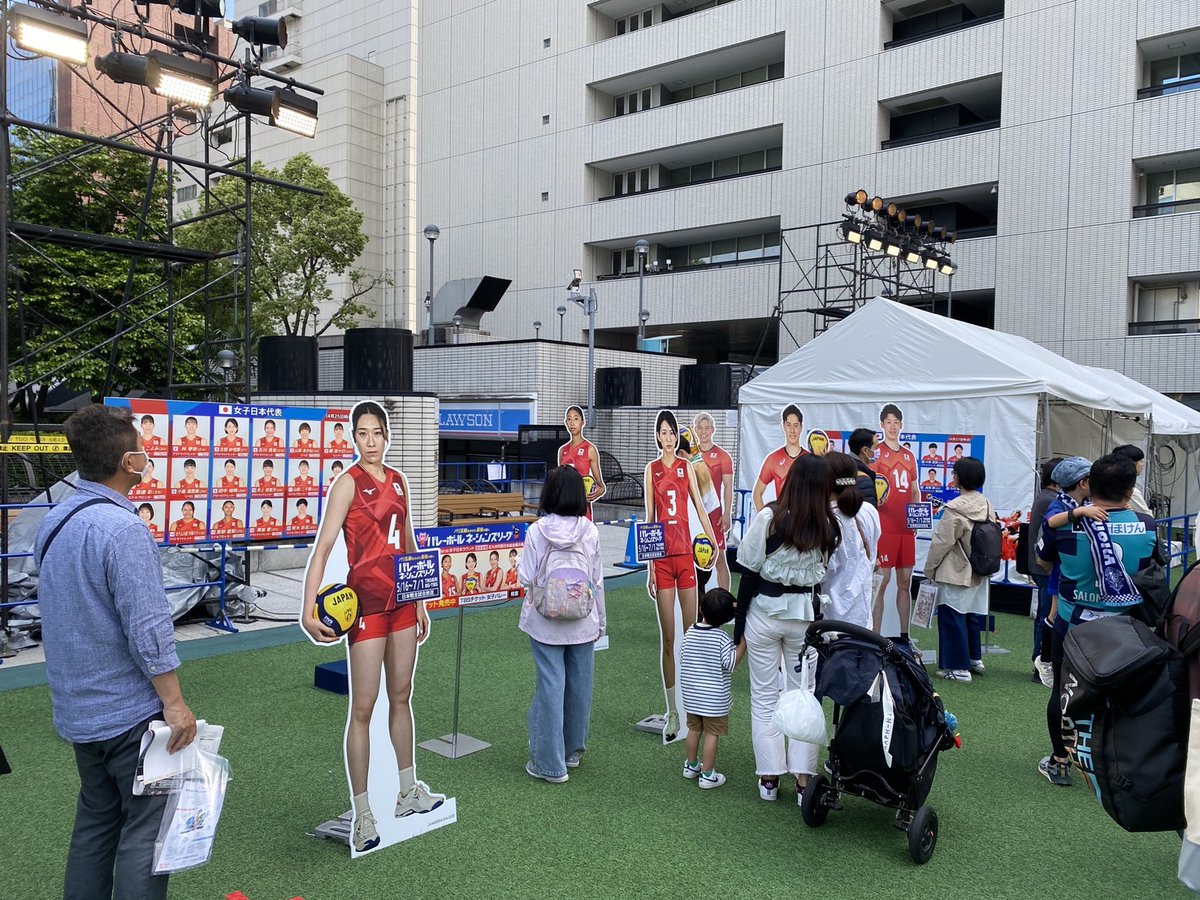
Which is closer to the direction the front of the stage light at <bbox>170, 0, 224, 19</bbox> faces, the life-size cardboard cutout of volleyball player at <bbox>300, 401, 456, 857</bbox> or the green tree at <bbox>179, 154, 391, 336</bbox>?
the life-size cardboard cutout of volleyball player

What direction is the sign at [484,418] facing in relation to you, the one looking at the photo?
facing the viewer

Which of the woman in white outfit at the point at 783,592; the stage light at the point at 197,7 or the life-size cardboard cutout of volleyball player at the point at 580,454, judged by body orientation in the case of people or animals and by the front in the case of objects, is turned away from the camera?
the woman in white outfit

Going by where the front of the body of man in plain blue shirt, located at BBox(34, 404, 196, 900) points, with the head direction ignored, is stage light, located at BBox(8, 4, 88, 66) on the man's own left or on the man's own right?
on the man's own left

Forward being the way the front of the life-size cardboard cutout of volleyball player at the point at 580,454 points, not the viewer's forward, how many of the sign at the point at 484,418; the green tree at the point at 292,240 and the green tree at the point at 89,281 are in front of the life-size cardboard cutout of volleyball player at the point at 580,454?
0

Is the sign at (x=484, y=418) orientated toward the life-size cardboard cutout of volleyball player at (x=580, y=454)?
yes

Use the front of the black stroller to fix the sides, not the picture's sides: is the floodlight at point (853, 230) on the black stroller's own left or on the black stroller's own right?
on the black stroller's own left

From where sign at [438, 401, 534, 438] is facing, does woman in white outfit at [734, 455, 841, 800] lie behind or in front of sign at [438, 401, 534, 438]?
in front

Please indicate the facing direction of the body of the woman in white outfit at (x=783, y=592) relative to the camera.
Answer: away from the camera

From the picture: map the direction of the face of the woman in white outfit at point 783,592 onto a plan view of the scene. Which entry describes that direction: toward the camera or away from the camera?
away from the camera

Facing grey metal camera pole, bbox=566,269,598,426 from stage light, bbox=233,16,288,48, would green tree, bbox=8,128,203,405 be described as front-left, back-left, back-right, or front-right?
front-left

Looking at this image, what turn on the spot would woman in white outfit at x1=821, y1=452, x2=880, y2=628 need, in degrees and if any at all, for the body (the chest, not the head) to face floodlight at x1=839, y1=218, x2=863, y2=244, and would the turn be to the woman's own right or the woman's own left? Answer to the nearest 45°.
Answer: approximately 45° to the woman's own right

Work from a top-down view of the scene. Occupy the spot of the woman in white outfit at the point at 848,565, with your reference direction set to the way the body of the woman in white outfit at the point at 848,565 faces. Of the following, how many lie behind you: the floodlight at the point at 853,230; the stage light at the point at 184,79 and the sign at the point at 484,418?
0
